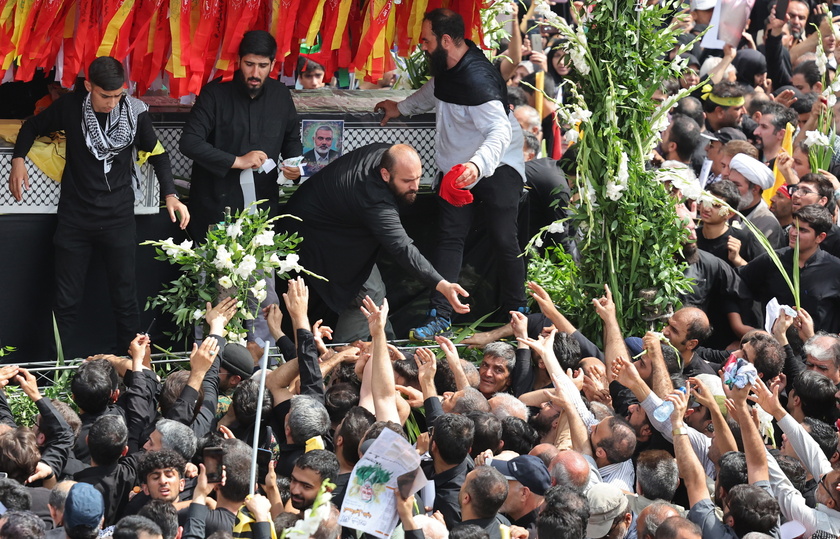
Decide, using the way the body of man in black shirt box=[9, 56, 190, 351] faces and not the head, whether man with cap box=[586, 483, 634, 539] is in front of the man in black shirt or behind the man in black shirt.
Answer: in front

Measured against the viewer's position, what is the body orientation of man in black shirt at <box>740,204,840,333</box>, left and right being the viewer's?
facing the viewer and to the left of the viewer

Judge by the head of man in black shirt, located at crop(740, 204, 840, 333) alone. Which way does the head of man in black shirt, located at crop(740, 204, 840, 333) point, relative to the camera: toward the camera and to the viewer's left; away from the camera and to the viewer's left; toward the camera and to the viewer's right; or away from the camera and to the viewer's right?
toward the camera and to the viewer's left

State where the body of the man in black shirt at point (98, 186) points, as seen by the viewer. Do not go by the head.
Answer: toward the camera

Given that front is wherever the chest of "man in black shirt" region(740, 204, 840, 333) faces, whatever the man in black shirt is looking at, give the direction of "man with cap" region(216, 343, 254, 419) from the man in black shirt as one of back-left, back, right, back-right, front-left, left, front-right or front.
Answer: front

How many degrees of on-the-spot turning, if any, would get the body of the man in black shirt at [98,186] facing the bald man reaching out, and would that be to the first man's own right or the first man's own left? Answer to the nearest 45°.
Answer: approximately 90° to the first man's own left

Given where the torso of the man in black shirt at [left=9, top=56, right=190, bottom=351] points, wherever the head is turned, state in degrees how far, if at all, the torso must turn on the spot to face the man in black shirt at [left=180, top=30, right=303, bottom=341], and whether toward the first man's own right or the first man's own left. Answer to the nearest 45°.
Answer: approximately 90° to the first man's own left
